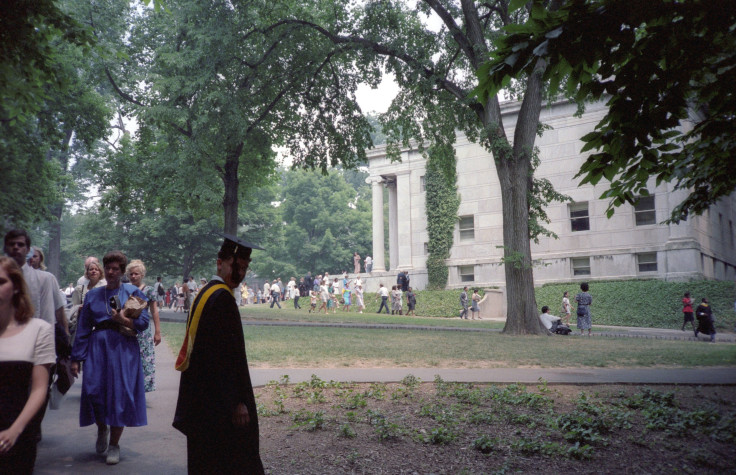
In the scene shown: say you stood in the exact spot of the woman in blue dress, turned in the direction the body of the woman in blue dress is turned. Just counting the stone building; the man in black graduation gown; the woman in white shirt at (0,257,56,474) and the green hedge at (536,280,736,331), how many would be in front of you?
2

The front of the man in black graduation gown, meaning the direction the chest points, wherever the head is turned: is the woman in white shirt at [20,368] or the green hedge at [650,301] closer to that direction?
the green hedge

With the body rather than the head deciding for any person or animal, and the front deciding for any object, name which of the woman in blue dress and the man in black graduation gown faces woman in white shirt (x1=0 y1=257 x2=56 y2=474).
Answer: the woman in blue dress

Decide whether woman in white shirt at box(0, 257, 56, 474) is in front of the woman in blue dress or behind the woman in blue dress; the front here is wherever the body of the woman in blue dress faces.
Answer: in front

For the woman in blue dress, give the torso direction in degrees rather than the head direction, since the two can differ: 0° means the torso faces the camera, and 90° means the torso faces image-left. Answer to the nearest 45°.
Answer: approximately 0°

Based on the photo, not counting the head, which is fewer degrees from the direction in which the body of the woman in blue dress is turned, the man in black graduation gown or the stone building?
the man in black graduation gown

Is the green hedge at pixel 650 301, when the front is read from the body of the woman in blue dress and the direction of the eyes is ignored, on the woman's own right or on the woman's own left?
on the woman's own left

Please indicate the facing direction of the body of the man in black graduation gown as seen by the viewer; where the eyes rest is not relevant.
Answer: to the viewer's right

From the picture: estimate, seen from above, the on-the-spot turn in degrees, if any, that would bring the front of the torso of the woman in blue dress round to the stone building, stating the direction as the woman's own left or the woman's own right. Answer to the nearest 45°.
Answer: approximately 135° to the woman's own left

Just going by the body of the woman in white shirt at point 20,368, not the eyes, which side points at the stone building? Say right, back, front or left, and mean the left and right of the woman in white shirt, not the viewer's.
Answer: back

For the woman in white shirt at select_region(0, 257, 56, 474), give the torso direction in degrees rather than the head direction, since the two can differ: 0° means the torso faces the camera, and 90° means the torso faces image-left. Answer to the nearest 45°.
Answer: approximately 45°

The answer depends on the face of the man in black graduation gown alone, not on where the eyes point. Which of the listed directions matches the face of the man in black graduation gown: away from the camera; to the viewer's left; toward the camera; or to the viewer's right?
to the viewer's right

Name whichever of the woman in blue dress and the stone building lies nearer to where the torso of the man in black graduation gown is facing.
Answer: the stone building

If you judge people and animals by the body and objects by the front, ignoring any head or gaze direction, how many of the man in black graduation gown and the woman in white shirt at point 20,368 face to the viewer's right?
1
